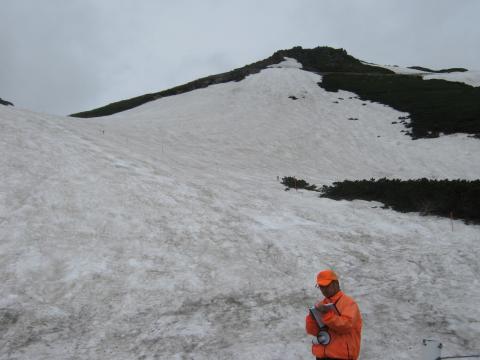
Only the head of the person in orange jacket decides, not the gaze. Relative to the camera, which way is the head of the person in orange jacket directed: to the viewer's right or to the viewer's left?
to the viewer's left
